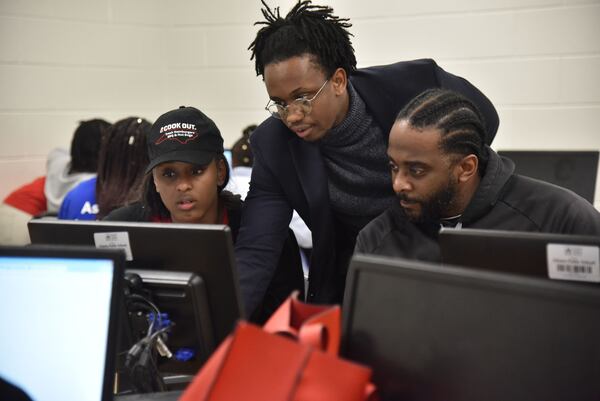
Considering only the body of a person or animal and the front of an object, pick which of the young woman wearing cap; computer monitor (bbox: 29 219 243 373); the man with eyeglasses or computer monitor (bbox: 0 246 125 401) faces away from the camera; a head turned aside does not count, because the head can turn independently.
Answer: computer monitor (bbox: 29 219 243 373)

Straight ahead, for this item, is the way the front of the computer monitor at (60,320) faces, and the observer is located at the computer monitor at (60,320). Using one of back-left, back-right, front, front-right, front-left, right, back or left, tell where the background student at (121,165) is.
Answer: back

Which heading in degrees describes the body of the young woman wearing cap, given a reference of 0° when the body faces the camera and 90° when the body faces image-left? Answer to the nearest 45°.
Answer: approximately 0°

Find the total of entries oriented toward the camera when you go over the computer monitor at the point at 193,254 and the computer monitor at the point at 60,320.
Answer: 1

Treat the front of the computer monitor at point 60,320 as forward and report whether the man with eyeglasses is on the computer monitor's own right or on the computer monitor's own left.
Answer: on the computer monitor's own left

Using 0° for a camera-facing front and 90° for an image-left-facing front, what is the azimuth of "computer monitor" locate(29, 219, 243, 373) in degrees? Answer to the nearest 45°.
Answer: approximately 180°

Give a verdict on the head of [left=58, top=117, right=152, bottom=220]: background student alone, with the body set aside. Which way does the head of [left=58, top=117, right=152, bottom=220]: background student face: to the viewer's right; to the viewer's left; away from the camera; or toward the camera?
away from the camera

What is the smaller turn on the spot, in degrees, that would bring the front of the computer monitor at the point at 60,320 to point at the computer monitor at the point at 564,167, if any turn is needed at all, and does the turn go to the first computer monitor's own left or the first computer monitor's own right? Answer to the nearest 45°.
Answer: approximately 135° to the first computer monitor's own left

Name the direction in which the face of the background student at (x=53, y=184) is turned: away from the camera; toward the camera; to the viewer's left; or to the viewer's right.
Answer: away from the camera

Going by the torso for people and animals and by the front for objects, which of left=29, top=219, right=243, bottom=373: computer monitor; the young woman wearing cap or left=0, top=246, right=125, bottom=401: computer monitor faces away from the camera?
left=29, top=219, right=243, bottom=373: computer monitor

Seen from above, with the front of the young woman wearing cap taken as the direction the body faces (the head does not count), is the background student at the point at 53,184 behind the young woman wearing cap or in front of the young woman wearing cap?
behind

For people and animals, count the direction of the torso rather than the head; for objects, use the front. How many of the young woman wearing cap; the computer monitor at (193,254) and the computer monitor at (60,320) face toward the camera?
2
